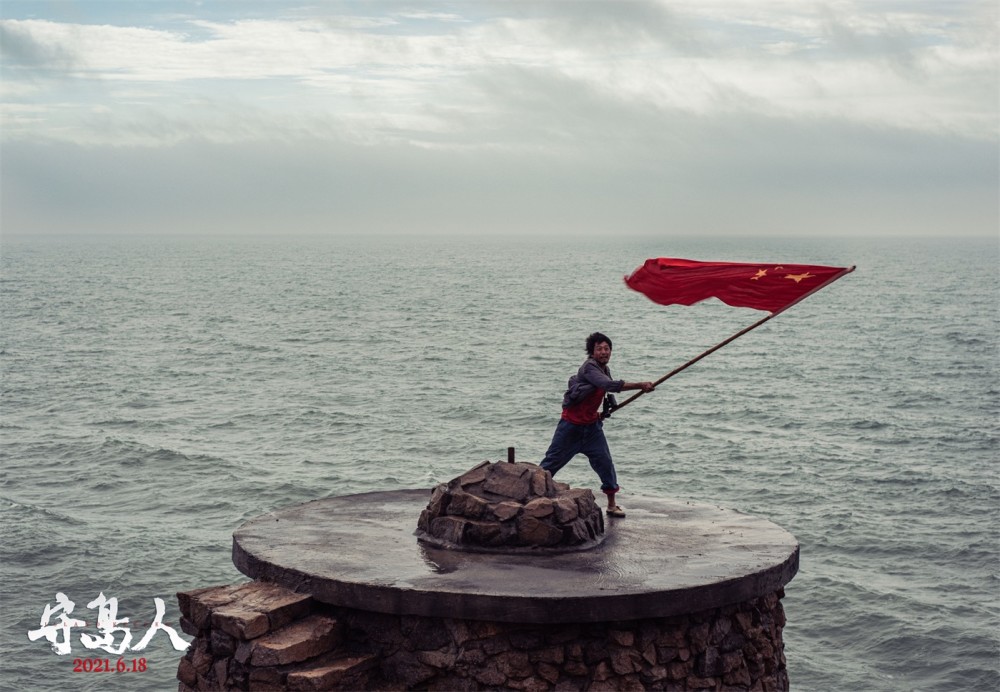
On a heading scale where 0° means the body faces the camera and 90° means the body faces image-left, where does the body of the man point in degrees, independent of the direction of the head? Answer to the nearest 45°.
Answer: approximately 315°

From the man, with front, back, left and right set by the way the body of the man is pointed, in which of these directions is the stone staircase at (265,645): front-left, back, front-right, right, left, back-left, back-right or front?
right
